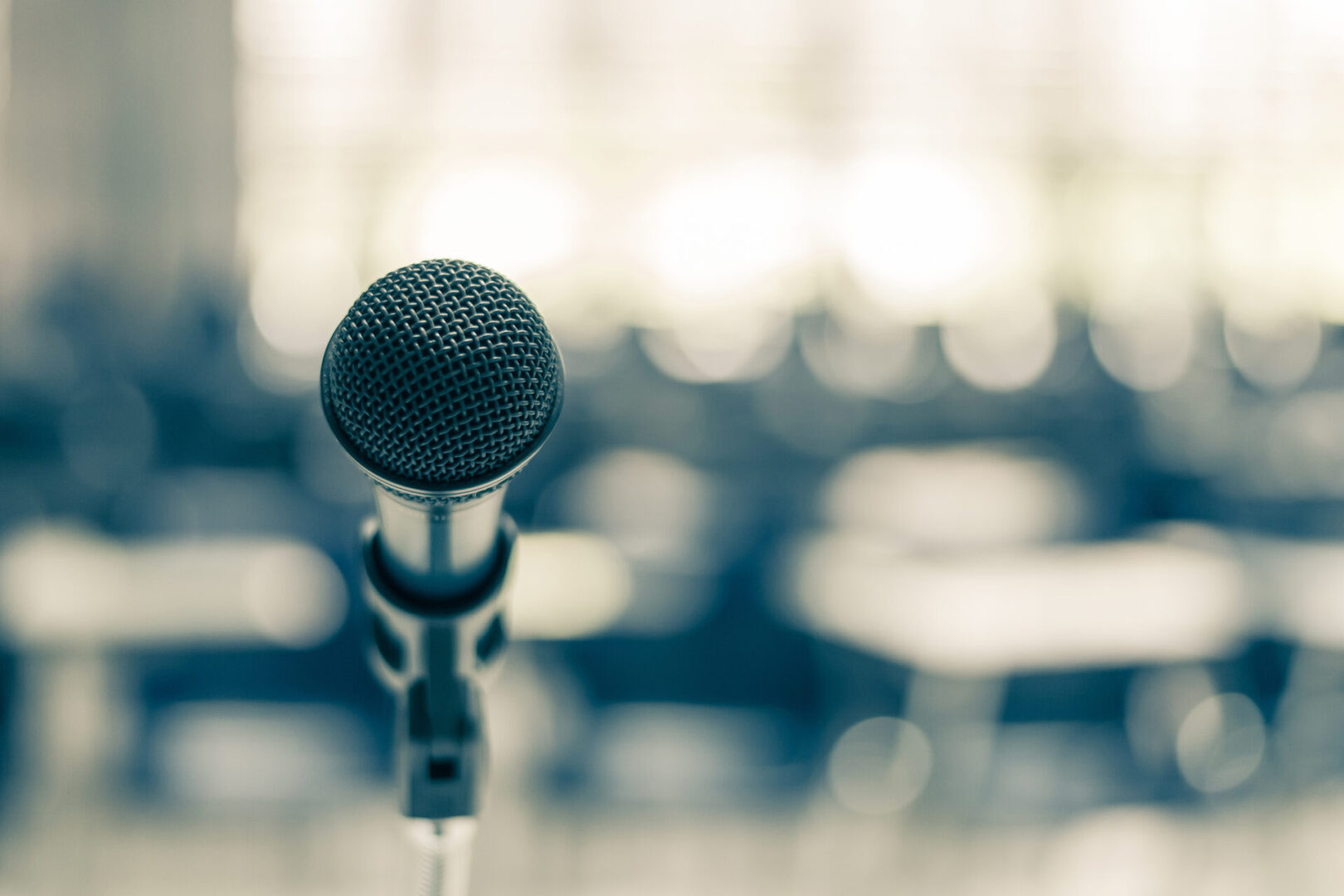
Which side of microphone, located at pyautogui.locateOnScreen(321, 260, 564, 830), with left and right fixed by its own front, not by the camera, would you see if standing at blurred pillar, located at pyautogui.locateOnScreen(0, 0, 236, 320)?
back

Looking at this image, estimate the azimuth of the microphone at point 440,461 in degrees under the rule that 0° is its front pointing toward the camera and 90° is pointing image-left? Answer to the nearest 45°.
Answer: approximately 0°
